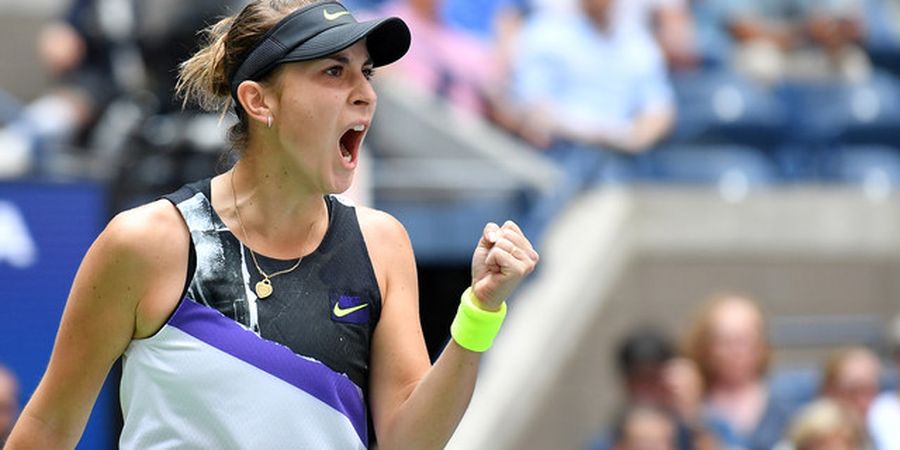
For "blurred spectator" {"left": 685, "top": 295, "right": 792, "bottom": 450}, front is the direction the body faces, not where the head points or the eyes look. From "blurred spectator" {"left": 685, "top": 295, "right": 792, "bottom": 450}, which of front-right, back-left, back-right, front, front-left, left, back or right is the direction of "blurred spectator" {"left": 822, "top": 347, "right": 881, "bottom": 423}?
back-left

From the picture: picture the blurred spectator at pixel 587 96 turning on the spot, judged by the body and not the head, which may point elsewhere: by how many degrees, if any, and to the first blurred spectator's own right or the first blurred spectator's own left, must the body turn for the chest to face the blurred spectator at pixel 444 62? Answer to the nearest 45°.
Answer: approximately 90° to the first blurred spectator's own right

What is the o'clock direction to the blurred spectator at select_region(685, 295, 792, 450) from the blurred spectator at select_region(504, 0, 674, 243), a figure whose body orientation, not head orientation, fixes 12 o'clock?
the blurred spectator at select_region(685, 295, 792, 450) is roughly at 11 o'clock from the blurred spectator at select_region(504, 0, 674, 243).

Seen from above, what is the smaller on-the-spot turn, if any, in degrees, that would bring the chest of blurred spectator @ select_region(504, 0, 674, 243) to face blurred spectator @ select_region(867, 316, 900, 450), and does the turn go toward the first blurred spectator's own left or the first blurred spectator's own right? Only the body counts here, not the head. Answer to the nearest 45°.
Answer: approximately 45° to the first blurred spectator's own left

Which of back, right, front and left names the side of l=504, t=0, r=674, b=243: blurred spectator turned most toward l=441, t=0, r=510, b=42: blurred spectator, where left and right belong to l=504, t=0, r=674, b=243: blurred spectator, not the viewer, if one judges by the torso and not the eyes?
right

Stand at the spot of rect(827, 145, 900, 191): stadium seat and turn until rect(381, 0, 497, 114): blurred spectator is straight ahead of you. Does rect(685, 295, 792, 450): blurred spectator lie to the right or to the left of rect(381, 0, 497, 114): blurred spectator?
left
